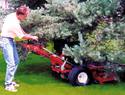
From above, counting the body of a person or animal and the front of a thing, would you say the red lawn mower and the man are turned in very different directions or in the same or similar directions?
same or similar directions

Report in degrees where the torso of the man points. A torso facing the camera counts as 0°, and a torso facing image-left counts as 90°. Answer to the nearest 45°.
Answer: approximately 270°

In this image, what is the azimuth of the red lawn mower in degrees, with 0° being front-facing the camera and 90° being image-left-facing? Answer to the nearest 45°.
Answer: approximately 270°

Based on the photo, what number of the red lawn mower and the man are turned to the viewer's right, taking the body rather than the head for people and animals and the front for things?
2

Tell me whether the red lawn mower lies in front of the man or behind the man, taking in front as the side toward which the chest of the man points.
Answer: in front
